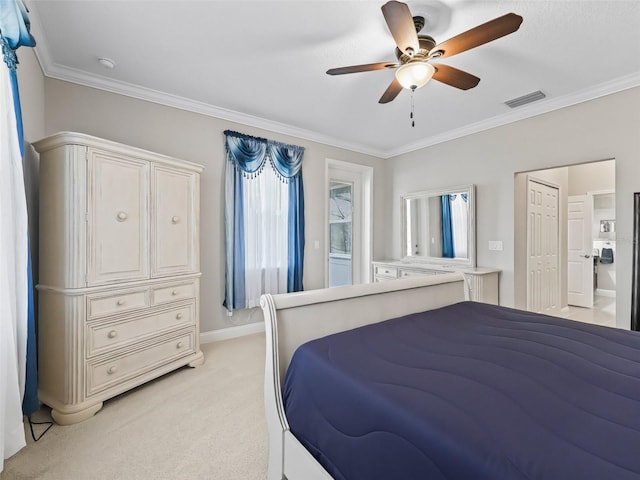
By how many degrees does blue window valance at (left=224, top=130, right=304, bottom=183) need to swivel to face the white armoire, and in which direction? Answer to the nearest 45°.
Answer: approximately 90° to its right

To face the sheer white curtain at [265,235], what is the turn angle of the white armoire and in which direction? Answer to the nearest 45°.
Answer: approximately 90° to its left

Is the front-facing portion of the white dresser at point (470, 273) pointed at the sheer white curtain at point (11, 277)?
yes

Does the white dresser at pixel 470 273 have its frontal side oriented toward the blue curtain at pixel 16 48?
yes

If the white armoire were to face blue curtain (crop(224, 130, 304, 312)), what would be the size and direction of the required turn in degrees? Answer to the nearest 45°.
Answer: approximately 90° to its left

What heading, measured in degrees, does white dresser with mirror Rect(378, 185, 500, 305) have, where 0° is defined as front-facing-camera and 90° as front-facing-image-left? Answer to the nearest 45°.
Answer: approximately 45°

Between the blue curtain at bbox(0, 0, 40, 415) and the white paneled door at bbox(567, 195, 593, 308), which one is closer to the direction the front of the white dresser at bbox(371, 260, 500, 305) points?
the blue curtain

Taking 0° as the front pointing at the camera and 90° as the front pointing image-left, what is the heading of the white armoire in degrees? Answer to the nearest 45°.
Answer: approximately 315°

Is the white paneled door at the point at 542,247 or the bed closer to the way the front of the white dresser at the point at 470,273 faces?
the bed

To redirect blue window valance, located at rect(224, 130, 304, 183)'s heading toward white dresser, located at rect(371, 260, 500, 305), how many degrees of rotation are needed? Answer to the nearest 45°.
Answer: approximately 45° to its left

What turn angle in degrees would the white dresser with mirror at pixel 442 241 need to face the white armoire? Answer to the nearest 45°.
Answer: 0° — it already faces it
